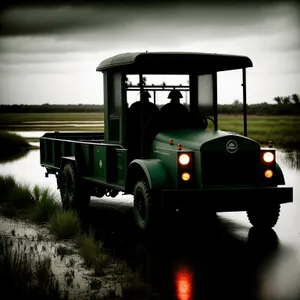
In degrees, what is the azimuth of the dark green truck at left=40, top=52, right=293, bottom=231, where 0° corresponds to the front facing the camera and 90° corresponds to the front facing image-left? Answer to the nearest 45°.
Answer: approximately 315°
